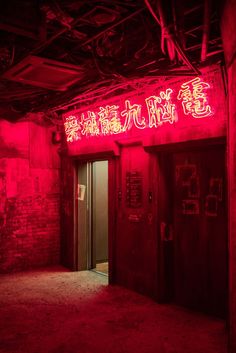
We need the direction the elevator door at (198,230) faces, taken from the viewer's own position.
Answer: facing the viewer and to the left of the viewer
